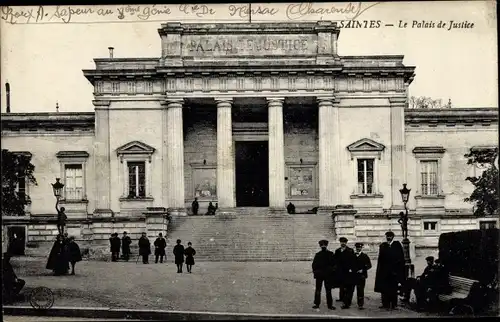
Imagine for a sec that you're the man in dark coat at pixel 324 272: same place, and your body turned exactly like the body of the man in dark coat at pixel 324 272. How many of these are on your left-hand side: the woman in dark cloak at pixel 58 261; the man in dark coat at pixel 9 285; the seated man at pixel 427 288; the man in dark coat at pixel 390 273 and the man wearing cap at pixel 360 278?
3

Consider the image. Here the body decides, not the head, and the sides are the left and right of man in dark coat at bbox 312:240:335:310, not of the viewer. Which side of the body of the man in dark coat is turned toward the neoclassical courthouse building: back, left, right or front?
back

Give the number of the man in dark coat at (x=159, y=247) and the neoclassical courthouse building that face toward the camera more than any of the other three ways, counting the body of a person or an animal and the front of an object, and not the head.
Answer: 2

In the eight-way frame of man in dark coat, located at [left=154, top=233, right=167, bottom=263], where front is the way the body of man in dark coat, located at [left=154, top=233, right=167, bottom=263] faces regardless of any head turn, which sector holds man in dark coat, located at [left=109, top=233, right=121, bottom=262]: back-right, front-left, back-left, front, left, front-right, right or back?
back-right

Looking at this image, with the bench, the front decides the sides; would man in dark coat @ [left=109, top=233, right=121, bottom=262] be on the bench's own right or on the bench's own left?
on the bench's own right

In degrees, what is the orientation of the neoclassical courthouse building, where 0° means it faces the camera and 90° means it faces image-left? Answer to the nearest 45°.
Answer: approximately 0°

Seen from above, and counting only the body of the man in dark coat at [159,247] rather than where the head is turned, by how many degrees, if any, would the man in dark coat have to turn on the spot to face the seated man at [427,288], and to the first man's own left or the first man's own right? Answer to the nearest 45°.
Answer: approximately 45° to the first man's own left

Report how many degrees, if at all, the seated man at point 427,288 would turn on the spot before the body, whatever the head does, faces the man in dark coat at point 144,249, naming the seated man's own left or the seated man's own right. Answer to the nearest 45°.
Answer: approximately 90° to the seated man's own right

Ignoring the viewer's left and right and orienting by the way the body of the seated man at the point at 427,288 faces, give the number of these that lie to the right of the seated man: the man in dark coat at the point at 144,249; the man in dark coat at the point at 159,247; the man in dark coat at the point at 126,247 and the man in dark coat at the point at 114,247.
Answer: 4

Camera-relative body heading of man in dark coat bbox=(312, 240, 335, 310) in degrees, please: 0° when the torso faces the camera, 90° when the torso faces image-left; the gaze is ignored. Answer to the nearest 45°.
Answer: approximately 0°
